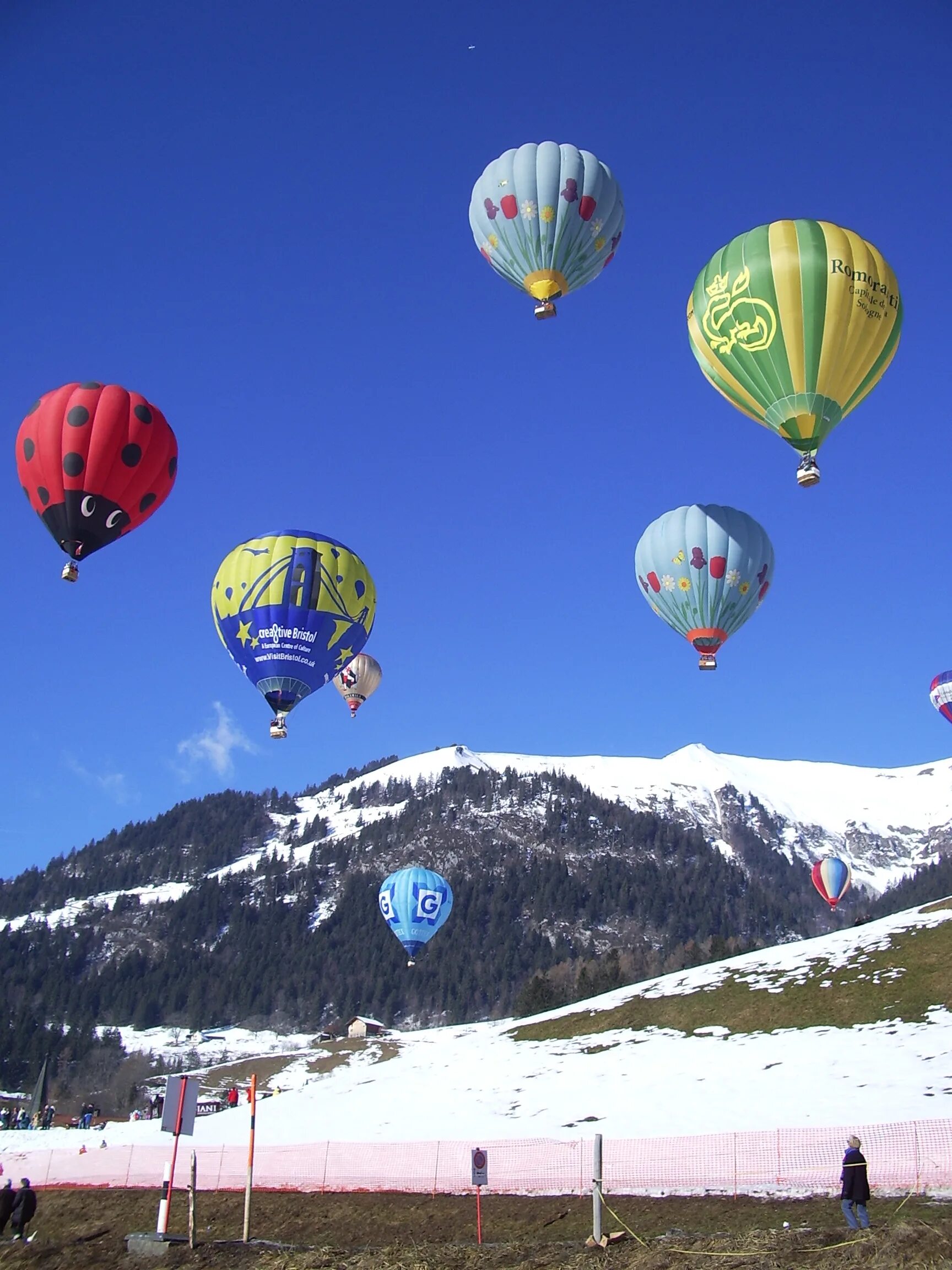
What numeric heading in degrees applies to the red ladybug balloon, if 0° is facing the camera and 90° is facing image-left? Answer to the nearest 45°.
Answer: approximately 0°

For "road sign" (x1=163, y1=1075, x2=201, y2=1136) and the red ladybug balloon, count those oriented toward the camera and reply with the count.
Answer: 1

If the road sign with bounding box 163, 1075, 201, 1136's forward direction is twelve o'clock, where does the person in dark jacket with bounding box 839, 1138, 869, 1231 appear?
The person in dark jacket is roughly at 4 o'clock from the road sign.

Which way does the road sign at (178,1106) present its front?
away from the camera

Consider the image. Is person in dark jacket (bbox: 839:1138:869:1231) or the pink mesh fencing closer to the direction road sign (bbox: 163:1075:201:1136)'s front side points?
the pink mesh fencing

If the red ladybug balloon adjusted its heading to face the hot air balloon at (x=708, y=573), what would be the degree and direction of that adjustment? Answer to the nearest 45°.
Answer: approximately 90° to its left

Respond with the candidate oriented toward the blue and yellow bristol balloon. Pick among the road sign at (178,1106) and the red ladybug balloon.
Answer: the road sign
